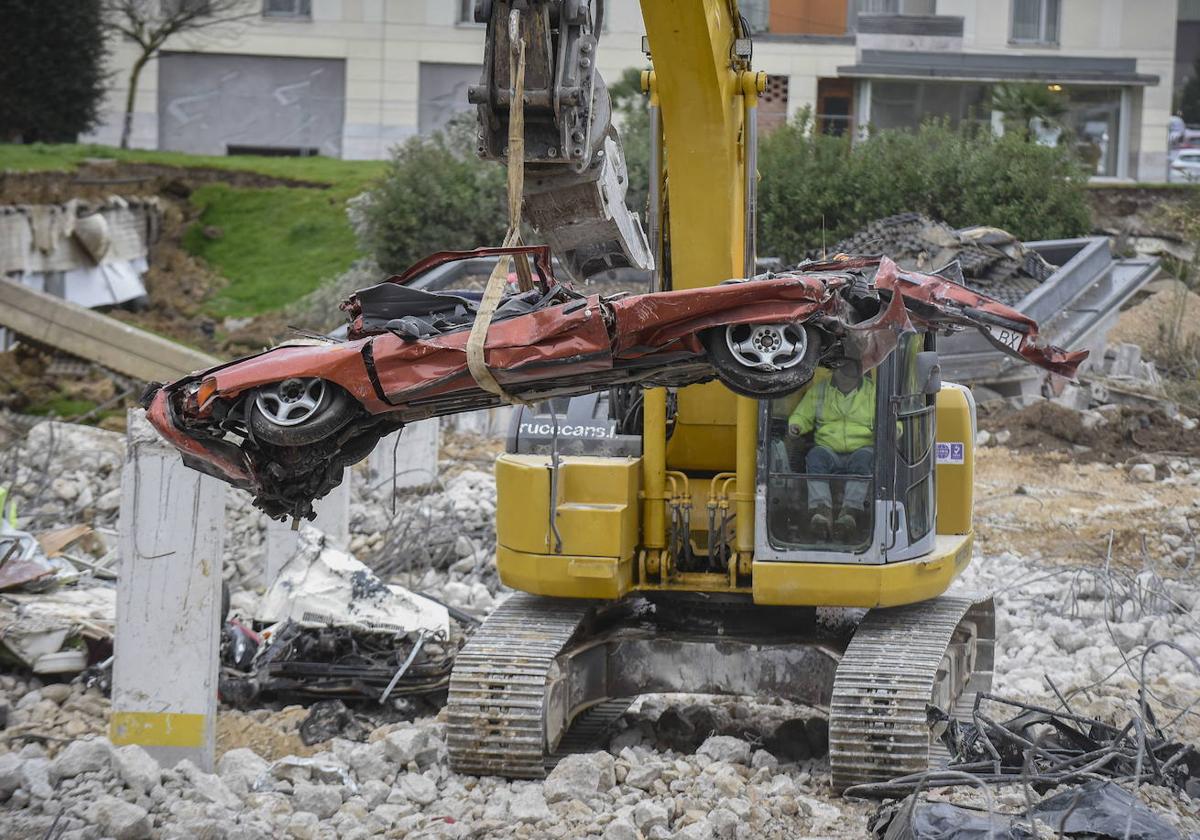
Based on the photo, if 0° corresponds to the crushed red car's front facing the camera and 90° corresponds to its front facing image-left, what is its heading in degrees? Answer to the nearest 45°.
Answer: approximately 90°

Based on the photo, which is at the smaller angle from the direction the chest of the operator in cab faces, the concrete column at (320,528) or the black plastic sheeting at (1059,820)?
the black plastic sheeting

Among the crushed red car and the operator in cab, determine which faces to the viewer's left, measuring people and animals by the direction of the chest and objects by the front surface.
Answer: the crushed red car

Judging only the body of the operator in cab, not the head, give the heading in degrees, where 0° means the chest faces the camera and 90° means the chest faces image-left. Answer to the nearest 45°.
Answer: approximately 0°

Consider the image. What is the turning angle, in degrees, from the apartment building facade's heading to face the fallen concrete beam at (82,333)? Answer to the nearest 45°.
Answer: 0° — it already faces it

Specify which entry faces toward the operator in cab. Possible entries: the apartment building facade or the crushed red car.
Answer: the apartment building facade

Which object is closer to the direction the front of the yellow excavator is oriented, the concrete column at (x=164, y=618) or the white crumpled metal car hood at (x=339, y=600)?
the concrete column

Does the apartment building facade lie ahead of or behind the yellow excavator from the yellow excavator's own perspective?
behind

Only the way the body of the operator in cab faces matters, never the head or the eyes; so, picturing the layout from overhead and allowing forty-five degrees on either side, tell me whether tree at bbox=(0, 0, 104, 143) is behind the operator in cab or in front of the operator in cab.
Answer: behind
